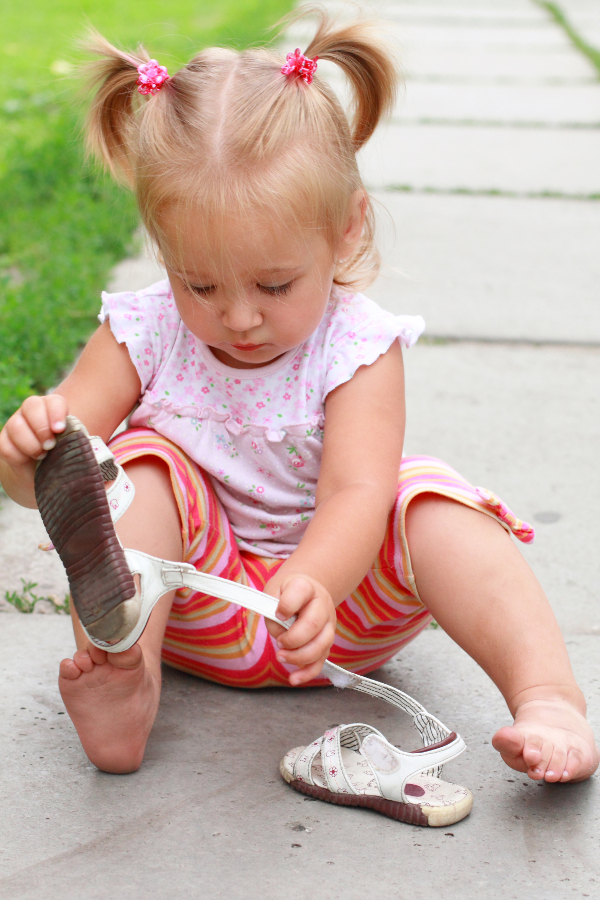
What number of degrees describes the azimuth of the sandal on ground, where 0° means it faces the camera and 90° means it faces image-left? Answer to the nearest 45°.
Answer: approximately 135°

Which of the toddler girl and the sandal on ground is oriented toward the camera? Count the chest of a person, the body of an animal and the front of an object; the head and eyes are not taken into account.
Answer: the toddler girl

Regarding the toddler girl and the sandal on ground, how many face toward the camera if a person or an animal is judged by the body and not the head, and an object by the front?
1

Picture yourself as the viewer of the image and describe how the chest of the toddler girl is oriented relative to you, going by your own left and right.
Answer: facing the viewer
